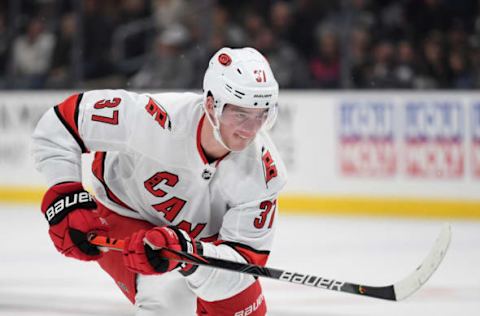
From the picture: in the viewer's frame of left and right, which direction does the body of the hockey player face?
facing the viewer and to the right of the viewer

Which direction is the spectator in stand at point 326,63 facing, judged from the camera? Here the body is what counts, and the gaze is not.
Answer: toward the camera

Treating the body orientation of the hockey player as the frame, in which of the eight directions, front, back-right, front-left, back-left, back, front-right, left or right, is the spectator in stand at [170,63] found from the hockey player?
back-left

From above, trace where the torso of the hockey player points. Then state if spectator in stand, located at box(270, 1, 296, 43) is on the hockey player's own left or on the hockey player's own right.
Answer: on the hockey player's own left

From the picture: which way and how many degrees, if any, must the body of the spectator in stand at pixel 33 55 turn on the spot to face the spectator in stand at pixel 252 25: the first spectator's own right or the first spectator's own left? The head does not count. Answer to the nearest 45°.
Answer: approximately 45° to the first spectator's own left

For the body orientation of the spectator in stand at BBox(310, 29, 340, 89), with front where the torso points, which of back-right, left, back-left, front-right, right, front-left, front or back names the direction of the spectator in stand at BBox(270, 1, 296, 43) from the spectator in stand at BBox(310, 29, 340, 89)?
back-right

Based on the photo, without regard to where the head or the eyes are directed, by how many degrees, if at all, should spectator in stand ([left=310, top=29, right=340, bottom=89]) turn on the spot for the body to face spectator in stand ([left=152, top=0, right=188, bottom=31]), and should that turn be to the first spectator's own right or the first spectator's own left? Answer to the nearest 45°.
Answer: approximately 90° to the first spectator's own right

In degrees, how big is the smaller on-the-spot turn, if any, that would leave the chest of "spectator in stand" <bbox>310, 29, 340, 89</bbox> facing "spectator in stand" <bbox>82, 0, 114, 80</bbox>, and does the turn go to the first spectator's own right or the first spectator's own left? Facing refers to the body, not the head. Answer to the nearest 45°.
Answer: approximately 90° to the first spectator's own right

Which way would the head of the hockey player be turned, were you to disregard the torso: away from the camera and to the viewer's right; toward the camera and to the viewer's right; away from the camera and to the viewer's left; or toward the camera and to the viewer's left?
toward the camera and to the viewer's right

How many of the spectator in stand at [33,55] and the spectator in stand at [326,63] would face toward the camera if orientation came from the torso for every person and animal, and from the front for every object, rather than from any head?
2

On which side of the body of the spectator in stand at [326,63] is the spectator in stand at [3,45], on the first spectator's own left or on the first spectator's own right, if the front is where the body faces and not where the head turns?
on the first spectator's own right

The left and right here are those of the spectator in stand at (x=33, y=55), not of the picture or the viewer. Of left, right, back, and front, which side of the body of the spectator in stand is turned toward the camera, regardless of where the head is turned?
front

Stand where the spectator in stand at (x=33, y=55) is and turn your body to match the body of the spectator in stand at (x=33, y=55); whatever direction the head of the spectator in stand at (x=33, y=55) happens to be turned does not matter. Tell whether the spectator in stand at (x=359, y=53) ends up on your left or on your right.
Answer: on your left
